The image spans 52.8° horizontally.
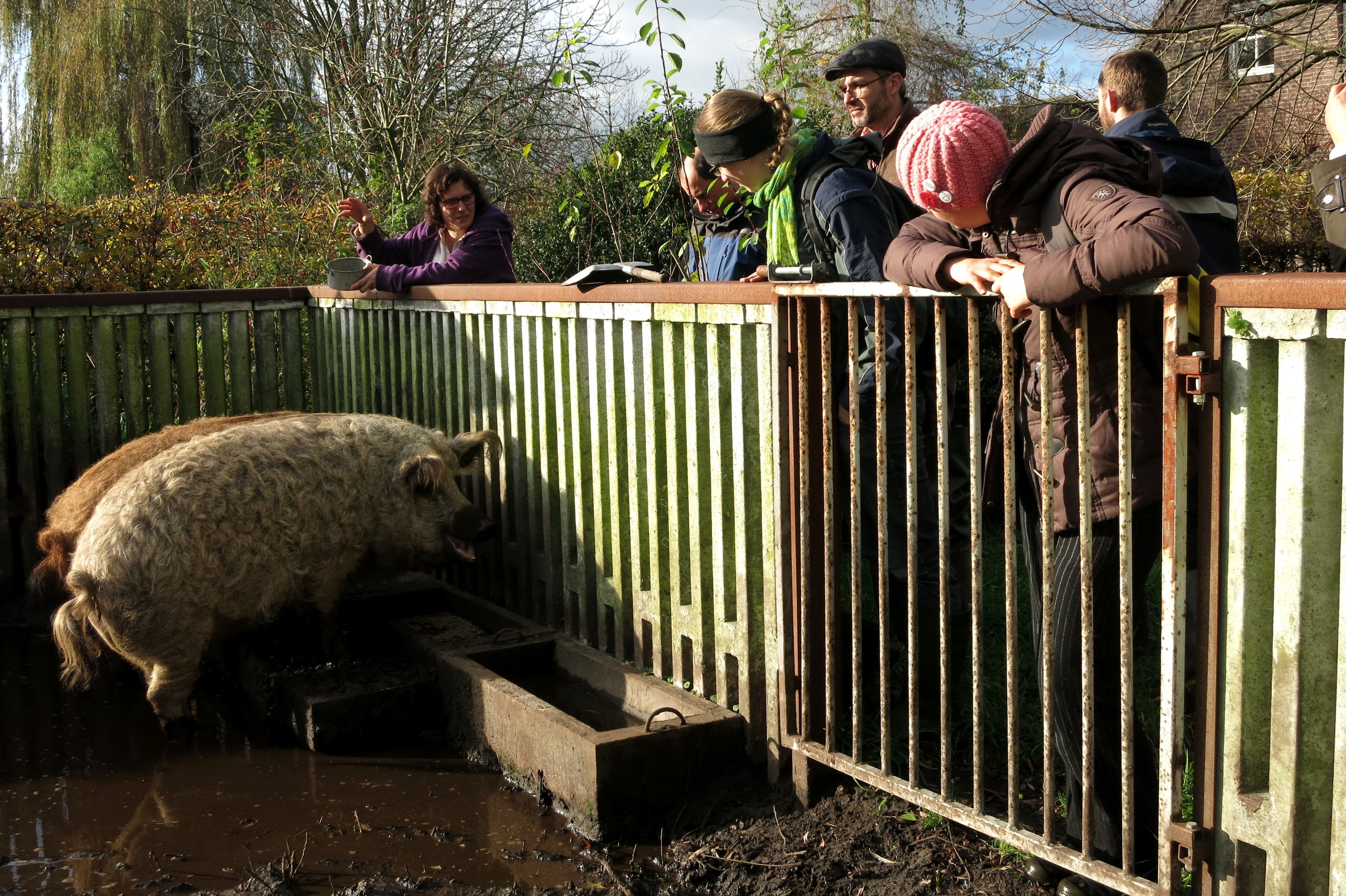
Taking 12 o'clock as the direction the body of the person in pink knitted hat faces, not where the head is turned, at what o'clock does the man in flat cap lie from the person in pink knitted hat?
The man in flat cap is roughly at 4 o'clock from the person in pink knitted hat.

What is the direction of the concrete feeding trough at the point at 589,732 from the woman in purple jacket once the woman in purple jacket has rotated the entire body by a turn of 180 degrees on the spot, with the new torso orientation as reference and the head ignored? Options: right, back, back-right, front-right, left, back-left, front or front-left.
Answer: back-right

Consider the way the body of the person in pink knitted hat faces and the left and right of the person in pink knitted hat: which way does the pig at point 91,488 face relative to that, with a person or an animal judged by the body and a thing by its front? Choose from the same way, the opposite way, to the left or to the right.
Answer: the opposite way

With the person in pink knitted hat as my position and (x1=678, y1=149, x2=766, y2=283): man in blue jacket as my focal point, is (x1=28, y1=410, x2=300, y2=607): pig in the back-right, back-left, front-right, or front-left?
front-left

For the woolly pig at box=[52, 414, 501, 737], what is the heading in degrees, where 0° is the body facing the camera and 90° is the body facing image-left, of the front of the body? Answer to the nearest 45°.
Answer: approximately 270°

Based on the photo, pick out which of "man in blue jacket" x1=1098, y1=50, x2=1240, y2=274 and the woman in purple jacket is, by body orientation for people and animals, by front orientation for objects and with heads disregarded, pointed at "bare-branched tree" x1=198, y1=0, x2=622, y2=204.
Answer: the man in blue jacket

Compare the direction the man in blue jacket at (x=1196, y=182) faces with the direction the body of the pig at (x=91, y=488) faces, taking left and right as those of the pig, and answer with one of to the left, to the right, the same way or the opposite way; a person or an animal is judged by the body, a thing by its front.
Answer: to the left

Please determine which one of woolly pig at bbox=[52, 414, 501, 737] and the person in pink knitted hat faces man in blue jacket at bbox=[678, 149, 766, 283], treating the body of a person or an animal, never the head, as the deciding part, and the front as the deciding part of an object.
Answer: the woolly pig

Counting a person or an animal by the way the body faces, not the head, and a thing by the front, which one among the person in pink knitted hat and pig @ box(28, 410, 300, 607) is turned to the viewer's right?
the pig

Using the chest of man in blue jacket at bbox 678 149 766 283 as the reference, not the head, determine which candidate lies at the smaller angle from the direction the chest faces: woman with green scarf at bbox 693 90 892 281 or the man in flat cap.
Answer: the woman with green scarf

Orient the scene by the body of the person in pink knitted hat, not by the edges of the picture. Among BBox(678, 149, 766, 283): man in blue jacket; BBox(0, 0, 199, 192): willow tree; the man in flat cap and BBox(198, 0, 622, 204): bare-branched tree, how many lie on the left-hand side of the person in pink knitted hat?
0

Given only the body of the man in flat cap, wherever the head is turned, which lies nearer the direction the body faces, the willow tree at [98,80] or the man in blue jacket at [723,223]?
the man in blue jacket

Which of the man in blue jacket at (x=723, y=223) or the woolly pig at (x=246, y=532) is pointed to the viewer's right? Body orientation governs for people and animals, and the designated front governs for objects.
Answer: the woolly pig

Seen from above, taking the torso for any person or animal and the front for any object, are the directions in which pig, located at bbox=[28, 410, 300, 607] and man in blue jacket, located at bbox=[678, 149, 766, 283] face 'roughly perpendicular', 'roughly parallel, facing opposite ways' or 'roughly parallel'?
roughly parallel, facing opposite ways

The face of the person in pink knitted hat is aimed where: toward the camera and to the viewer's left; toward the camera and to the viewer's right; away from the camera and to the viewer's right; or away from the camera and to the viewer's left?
toward the camera and to the viewer's left

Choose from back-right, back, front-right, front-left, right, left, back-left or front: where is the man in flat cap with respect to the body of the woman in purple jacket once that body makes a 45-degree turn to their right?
back-left

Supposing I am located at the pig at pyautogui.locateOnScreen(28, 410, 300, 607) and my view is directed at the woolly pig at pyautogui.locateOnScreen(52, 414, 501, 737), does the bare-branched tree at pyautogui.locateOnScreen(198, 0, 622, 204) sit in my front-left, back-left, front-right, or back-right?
back-left
